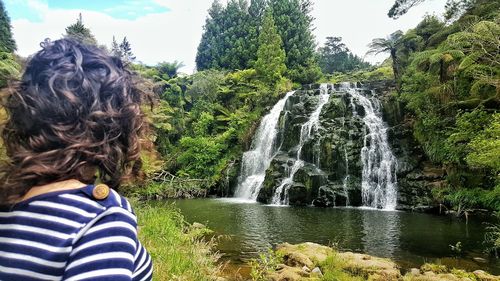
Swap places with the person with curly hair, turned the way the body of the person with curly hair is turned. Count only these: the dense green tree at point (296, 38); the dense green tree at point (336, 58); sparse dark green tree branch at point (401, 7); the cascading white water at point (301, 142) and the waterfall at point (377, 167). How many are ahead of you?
5

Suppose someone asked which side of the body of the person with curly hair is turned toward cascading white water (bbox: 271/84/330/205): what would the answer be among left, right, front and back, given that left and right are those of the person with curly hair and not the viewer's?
front

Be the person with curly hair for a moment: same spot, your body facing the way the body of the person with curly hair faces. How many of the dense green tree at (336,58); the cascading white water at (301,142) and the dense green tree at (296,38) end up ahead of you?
3

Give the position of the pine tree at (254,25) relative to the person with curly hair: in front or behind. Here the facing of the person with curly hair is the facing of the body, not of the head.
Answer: in front

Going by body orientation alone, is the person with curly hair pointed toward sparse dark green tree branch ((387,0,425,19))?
yes

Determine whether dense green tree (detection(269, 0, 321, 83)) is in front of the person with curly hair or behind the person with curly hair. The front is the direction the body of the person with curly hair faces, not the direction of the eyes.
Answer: in front

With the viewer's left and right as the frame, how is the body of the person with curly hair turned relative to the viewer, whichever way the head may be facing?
facing away from the viewer and to the right of the viewer

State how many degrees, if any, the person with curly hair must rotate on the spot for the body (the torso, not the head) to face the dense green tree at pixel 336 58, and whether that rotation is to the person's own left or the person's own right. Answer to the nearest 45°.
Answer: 0° — they already face it

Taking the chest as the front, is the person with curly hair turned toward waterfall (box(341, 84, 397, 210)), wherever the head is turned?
yes
